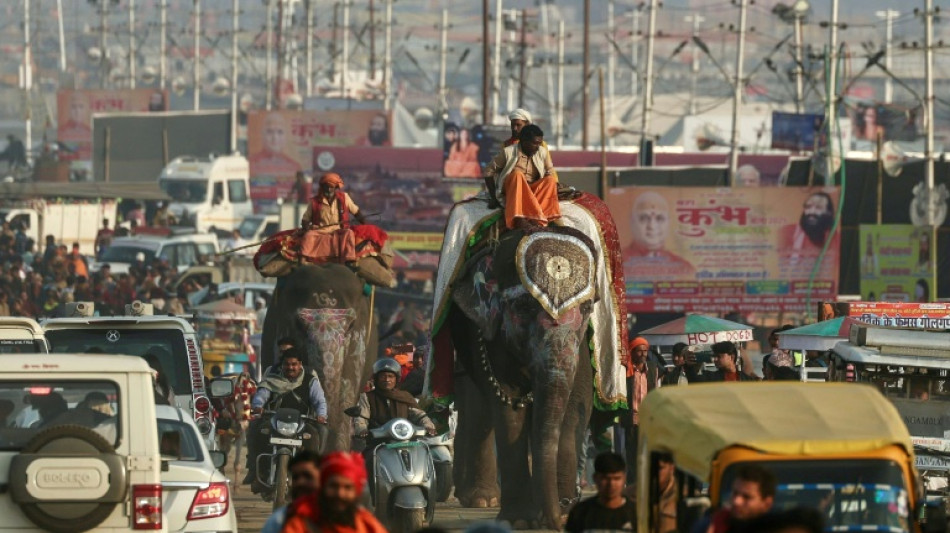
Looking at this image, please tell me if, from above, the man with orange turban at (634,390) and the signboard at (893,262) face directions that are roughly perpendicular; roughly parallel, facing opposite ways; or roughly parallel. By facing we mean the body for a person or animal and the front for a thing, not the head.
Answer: roughly parallel

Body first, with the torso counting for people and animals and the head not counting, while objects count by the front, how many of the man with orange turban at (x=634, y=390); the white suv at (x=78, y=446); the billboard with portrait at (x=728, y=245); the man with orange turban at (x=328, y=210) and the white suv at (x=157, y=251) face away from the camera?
1

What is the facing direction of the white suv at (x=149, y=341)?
away from the camera

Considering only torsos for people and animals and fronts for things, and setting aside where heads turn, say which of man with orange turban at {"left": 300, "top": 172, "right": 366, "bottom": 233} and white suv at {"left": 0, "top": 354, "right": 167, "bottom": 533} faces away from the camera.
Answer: the white suv

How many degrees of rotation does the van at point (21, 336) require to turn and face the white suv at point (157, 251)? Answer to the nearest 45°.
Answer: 0° — it already faces it

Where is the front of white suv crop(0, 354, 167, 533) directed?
away from the camera

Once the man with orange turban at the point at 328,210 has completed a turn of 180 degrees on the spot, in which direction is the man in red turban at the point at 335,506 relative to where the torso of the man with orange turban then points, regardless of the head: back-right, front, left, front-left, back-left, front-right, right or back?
back

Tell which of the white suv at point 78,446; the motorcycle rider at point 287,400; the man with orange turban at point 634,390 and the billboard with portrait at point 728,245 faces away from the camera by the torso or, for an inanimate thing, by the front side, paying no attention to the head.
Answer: the white suv

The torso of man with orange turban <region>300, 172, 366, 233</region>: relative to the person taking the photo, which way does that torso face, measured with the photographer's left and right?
facing the viewer

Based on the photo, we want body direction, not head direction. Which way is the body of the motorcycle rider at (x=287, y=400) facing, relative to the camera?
toward the camera

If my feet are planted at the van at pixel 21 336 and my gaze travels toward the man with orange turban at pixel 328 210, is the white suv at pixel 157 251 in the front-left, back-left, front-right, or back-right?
front-left

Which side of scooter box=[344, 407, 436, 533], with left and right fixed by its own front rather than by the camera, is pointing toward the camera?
front

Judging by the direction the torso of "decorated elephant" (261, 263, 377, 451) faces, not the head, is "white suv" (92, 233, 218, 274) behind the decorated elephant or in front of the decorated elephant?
behind

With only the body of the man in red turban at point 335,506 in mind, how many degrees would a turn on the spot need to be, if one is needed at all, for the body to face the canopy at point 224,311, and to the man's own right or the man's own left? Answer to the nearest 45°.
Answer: approximately 180°

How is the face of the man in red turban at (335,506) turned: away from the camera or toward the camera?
toward the camera

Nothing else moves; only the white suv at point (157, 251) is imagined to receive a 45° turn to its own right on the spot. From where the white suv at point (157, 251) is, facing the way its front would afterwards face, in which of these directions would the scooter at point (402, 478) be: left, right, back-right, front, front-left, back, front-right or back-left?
left
